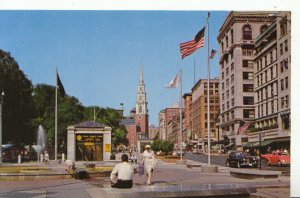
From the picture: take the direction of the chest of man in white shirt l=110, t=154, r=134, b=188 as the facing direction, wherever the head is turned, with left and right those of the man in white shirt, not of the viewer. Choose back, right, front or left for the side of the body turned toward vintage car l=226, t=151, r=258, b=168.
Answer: front

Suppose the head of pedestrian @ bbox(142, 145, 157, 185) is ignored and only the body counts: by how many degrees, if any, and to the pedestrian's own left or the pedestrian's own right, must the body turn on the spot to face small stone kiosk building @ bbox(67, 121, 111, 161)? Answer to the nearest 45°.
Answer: approximately 180°

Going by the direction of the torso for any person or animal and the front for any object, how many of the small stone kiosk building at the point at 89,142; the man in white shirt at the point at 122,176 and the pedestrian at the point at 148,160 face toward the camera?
2

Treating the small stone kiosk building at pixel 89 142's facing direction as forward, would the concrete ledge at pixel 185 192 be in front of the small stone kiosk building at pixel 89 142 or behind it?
in front

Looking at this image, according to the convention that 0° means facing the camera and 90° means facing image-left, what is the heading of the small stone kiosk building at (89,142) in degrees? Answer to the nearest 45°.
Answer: approximately 0°

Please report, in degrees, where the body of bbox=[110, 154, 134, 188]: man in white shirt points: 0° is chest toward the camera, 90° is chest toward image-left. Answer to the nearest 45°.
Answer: approximately 180°

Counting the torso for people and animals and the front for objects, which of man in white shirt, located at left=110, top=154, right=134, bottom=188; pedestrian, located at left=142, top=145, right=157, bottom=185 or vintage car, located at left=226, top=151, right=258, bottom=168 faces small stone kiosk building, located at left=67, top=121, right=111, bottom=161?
the man in white shirt
